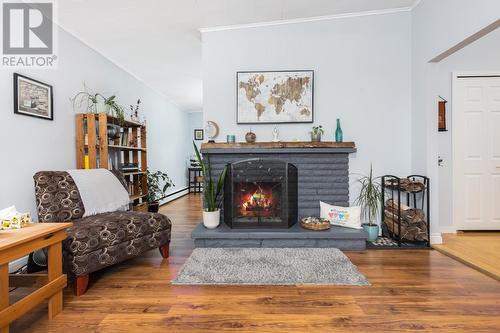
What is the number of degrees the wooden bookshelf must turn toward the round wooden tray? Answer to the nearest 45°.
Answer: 0° — it already faces it

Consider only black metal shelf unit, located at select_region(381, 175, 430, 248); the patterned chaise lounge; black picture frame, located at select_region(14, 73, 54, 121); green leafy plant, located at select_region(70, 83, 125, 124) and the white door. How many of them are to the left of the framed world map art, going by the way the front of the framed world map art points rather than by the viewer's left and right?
2

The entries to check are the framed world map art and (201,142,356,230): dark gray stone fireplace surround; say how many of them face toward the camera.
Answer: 2

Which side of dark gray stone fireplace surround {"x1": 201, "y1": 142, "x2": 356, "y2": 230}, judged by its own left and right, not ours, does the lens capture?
front

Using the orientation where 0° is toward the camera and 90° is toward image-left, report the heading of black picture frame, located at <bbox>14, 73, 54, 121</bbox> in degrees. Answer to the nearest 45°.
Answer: approximately 315°

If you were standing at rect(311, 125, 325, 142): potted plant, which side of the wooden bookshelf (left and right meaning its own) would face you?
front

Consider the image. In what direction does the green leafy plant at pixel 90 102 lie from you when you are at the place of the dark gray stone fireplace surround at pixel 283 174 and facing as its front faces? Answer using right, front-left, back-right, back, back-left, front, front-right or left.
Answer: right

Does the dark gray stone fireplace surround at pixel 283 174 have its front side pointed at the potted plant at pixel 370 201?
no

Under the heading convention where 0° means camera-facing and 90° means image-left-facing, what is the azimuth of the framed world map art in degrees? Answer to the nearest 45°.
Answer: approximately 0°

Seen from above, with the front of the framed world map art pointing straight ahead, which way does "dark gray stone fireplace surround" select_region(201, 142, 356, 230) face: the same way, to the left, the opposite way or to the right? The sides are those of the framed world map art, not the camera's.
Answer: the same way

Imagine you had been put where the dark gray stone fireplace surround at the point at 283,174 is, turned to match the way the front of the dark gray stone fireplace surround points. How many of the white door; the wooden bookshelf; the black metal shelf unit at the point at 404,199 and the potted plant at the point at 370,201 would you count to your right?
1

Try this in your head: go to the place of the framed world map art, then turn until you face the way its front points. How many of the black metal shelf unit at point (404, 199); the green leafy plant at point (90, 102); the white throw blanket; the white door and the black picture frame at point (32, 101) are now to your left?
2

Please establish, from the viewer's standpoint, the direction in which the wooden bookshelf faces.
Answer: facing the viewer and to the right of the viewer

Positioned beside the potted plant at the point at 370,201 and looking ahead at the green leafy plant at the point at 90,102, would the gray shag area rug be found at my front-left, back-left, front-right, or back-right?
front-left
